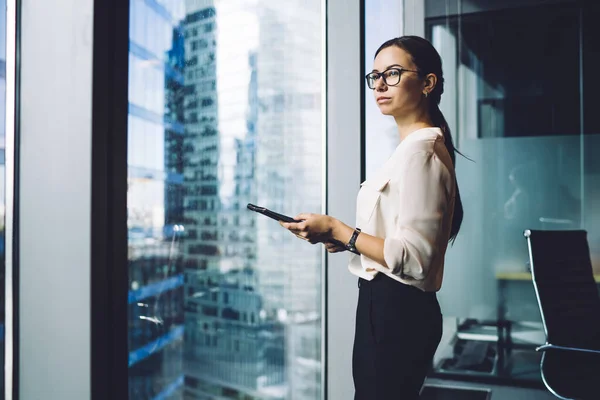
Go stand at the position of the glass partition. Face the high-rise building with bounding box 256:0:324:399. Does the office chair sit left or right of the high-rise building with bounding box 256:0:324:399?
left

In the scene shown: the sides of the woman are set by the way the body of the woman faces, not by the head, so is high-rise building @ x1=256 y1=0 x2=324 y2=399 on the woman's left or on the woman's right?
on the woman's right

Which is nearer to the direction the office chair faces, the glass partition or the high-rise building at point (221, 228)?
the glass partition

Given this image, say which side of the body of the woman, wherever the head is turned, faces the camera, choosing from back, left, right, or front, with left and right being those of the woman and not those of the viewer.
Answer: left

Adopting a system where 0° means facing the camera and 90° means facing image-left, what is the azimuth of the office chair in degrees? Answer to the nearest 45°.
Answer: approximately 225°

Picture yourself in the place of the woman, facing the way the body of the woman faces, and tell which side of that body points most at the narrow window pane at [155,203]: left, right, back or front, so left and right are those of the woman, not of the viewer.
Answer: front

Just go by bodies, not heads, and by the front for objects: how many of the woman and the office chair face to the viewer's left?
1

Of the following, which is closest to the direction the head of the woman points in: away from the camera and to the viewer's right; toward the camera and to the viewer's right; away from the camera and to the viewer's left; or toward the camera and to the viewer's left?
toward the camera and to the viewer's left

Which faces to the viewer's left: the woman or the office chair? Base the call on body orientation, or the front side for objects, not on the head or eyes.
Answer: the woman

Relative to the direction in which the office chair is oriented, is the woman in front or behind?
behind

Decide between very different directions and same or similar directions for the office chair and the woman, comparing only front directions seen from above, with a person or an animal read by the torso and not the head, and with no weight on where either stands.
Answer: very different directions

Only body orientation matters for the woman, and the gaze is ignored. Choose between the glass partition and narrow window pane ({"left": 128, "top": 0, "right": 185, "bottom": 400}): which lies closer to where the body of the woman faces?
the narrow window pane
